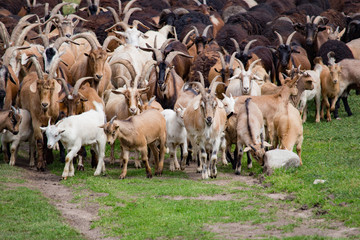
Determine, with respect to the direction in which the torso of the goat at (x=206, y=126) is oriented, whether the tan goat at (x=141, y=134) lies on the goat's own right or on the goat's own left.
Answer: on the goat's own right

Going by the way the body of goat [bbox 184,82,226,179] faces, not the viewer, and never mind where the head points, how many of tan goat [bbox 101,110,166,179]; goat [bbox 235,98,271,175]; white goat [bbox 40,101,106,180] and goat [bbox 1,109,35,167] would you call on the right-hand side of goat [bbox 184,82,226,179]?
3

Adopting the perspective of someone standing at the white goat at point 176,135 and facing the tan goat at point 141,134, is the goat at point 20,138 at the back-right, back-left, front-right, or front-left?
front-right

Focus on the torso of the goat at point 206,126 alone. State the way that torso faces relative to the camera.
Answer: toward the camera

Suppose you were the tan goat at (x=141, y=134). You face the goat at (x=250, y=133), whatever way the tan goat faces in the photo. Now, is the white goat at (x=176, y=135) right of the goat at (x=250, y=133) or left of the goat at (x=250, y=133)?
left

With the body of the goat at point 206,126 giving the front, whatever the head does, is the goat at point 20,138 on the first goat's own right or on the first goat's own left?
on the first goat's own right

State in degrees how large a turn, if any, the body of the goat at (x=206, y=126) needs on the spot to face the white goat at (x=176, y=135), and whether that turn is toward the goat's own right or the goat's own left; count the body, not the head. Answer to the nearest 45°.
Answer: approximately 135° to the goat's own right

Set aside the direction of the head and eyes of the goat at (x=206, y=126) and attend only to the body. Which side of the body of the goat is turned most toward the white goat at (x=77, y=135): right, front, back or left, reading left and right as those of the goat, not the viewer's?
right
